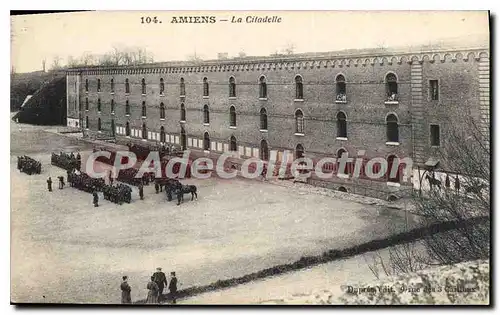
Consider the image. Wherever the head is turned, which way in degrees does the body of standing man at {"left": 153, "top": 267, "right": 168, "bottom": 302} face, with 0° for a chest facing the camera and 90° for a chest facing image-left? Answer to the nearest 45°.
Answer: approximately 180°

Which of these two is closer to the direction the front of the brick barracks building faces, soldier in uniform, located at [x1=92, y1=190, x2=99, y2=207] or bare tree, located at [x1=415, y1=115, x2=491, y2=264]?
the soldier in uniform

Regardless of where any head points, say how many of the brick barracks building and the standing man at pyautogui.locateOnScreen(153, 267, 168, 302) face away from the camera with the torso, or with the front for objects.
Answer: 1

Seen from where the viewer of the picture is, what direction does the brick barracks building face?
facing the viewer and to the left of the viewer

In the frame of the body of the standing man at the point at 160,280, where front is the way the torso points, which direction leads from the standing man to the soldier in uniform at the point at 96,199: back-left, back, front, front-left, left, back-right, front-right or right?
front-left

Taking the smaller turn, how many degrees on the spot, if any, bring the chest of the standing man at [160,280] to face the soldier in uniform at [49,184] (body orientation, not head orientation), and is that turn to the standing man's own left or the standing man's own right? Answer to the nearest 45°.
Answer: approximately 45° to the standing man's own left
